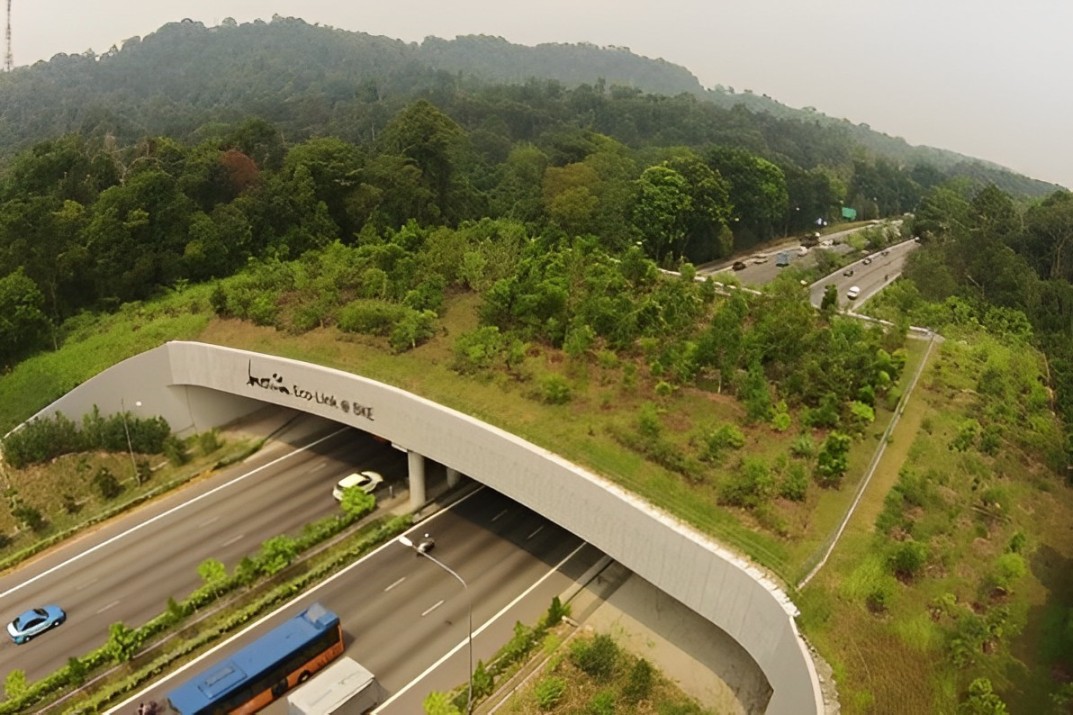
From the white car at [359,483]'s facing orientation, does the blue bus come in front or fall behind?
behind

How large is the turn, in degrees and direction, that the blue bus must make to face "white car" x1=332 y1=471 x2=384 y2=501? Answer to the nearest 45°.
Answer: approximately 180°

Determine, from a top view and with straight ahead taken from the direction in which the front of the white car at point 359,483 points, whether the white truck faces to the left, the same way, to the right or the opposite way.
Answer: the opposite way

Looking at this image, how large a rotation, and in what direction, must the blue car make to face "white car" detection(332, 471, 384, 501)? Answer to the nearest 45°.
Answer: approximately 45° to its right

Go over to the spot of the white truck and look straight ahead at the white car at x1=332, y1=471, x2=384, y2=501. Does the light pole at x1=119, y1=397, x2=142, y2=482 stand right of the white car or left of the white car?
left

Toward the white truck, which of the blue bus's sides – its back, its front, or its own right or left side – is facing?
left

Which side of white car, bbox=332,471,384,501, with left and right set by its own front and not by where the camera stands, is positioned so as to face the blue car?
back

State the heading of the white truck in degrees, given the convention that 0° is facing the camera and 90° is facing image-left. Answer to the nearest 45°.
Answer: approximately 45°

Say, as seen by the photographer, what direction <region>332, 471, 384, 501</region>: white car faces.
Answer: facing away from the viewer and to the right of the viewer

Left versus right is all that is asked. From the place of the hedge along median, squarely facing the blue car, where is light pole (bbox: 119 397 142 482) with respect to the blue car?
right
